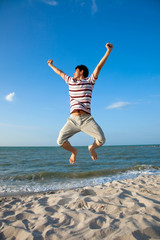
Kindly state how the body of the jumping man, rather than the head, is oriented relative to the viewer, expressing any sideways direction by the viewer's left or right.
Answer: facing the viewer
